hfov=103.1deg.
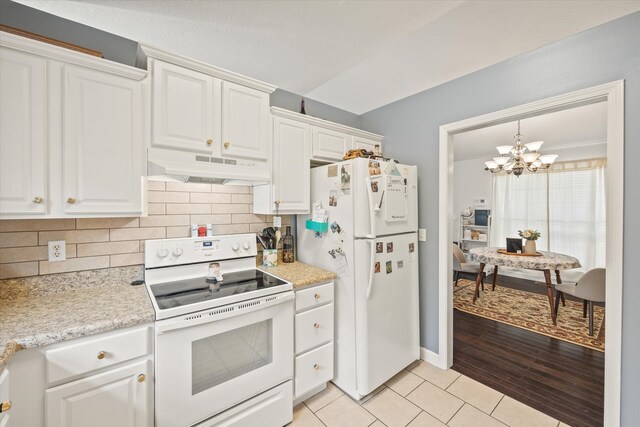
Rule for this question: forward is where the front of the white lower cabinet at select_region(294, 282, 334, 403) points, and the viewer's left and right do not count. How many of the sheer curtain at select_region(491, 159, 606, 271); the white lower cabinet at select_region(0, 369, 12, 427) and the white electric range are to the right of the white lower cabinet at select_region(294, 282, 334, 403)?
2

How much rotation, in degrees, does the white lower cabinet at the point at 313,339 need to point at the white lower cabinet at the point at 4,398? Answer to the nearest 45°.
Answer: approximately 90° to its right

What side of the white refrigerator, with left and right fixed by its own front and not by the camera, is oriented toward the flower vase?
left

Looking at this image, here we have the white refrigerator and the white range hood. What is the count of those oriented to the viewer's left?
0

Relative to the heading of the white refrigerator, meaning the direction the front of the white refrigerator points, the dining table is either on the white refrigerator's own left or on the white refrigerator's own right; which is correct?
on the white refrigerator's own left

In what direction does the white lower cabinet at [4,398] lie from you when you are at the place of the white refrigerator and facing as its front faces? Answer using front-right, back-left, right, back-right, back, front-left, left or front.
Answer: right

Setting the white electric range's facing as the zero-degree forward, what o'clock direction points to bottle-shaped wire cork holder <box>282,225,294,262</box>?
The bottle-shaped wire cork holder is roughly at 9 o'clock from the white electric range.

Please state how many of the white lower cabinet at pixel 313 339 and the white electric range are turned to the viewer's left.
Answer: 0

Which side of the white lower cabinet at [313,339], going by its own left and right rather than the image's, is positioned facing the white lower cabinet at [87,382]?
right

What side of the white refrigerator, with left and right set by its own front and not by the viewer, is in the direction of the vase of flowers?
left

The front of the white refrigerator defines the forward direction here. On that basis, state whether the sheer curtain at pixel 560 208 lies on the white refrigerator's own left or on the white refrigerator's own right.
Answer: on the white refrigerator's own left

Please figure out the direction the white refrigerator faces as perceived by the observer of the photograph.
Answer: facing the viewer and to the right of the viewer
